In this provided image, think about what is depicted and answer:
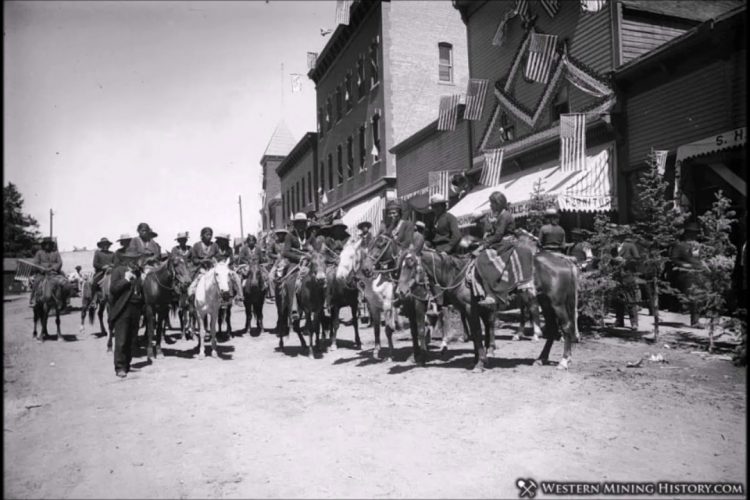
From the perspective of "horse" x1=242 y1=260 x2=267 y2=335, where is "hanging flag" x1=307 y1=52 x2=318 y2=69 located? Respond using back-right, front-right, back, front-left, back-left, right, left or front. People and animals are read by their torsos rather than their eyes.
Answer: back

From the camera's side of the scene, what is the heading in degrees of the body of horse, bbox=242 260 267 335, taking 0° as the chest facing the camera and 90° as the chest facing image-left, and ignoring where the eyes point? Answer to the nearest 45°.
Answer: approximately 0°

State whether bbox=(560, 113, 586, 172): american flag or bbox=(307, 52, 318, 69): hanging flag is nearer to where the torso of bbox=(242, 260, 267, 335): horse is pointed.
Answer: the american flag

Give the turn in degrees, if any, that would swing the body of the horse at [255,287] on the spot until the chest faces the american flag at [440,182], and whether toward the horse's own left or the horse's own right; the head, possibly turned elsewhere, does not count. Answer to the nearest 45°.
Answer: approximately 135° to the horse's own left

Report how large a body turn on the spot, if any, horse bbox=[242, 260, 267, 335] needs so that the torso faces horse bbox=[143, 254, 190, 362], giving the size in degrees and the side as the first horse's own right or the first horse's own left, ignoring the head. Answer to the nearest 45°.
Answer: approximately 45° to the first horse's own right

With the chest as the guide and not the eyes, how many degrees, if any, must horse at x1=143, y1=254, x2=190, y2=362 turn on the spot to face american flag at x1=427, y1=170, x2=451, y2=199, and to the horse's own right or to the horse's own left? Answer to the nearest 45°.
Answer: approximately 90° to the horse's own left

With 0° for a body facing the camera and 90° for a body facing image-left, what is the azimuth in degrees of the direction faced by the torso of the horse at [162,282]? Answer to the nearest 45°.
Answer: approximately 315°

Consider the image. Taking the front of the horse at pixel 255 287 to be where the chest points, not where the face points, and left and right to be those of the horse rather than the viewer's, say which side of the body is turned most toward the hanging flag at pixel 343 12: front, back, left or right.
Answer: back
